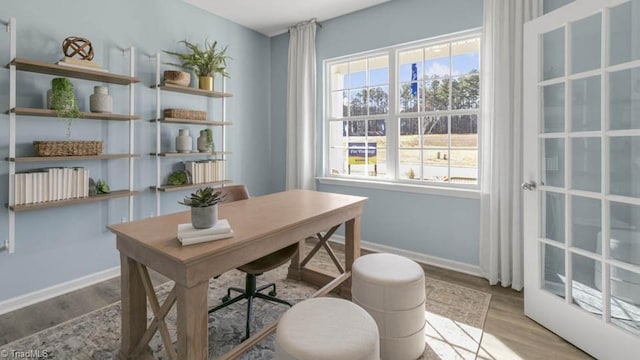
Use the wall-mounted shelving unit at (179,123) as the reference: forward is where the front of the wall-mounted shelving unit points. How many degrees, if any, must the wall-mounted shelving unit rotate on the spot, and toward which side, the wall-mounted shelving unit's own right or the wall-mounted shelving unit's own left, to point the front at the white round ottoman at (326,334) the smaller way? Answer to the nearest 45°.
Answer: approximately 45° to the wall-mounted shelving unit's own right

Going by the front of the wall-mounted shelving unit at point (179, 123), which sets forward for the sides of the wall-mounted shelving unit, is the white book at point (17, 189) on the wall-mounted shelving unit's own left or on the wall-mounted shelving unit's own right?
on the wall-mounted shelving unit's own right

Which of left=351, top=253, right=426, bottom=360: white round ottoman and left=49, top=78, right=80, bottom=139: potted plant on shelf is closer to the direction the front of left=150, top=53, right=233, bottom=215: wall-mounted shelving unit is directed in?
the white round ottoman

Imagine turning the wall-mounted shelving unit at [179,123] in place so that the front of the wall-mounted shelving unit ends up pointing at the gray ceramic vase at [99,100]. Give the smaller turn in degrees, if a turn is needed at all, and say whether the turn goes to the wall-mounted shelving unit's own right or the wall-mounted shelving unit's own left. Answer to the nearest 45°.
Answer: approximately 90° to the wall-mounted shelving unit's own right

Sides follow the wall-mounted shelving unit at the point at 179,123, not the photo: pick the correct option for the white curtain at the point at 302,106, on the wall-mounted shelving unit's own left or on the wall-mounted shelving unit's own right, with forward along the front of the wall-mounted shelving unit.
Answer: on the wall-mounted shelving unit's own left

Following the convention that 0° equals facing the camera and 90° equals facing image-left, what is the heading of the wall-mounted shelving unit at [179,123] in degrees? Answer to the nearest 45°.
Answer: approximately 315°

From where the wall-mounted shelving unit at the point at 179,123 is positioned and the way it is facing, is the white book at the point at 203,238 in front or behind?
in front

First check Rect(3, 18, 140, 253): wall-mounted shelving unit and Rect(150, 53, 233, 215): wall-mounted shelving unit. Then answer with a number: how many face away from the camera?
0

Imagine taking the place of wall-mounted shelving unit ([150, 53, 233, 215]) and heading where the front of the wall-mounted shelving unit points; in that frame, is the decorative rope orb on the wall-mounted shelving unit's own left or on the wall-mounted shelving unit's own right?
on the wall-mounted shelving unit's own right

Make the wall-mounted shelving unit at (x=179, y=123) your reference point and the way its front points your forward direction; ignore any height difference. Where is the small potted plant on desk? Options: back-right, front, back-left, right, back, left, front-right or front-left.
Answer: front-right

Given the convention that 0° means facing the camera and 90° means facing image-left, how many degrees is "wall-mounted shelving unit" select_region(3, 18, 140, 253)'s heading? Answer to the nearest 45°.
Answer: approximately 315°
